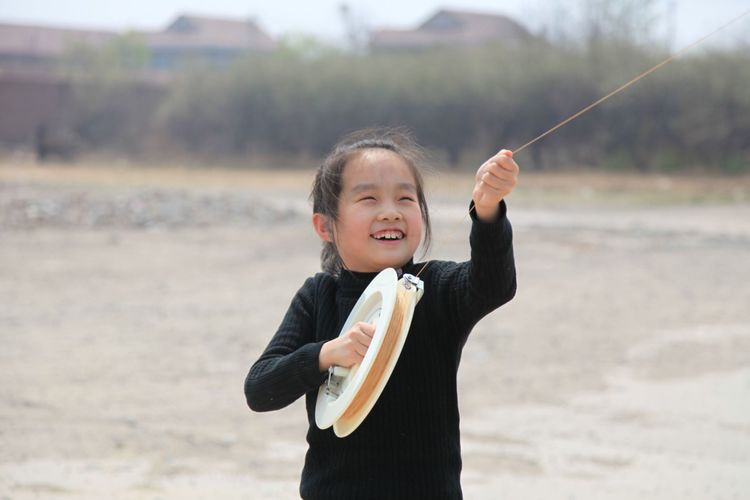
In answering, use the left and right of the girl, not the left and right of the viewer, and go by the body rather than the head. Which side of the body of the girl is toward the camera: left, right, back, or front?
front
